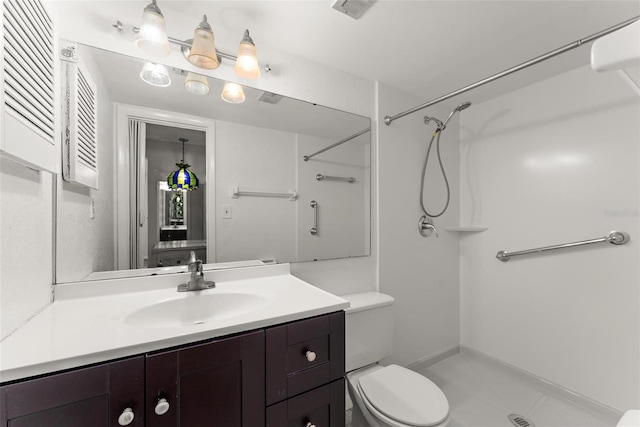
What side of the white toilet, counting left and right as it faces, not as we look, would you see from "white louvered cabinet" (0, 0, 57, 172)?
right

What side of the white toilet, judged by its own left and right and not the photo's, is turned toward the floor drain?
left

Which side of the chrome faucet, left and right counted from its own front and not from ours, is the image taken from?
front

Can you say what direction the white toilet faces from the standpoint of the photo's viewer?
facing the viewer and to the right of the viewer

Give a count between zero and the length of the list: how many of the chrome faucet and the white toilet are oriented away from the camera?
0

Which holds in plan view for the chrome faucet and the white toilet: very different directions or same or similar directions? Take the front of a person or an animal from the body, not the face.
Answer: same or similar directions

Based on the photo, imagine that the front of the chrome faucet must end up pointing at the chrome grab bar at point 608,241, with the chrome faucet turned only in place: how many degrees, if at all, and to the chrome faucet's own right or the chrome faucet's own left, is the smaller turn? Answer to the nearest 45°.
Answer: approximately 90° to the chrome faucet's own left
